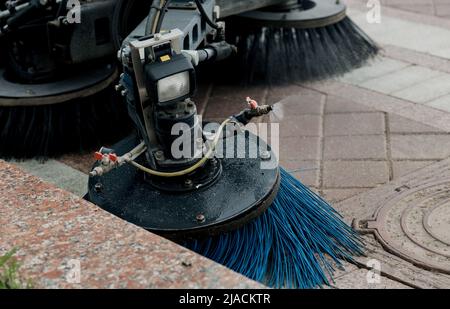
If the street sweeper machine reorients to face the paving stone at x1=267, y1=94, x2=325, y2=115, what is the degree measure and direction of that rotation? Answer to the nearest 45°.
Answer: approximately 90° to its left

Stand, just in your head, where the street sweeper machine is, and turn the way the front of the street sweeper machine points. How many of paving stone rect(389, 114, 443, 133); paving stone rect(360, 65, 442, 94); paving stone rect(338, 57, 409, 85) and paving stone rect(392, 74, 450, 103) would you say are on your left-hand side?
4

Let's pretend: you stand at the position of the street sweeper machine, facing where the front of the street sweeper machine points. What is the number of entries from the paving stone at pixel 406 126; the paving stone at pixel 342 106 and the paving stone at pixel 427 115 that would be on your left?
3

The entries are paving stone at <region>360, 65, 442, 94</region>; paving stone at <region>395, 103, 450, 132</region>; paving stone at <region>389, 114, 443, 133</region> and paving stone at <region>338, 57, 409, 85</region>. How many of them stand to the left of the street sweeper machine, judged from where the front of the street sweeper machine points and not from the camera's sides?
4

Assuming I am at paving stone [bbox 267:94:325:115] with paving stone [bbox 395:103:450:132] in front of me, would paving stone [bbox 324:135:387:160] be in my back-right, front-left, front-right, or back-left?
front-right

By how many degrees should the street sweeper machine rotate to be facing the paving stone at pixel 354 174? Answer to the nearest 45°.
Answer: approximately 90° to its left

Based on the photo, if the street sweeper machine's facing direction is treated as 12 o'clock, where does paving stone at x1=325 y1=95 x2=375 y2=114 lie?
The paving stone is roughly at 9 o'clock from the street sweeper machine.

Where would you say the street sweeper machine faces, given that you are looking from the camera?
facing the viewer and to the right of the viewer

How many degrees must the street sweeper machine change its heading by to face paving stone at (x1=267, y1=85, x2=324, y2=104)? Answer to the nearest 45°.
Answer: approximately 90° to its left

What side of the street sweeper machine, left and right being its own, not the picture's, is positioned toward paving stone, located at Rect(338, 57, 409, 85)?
left
